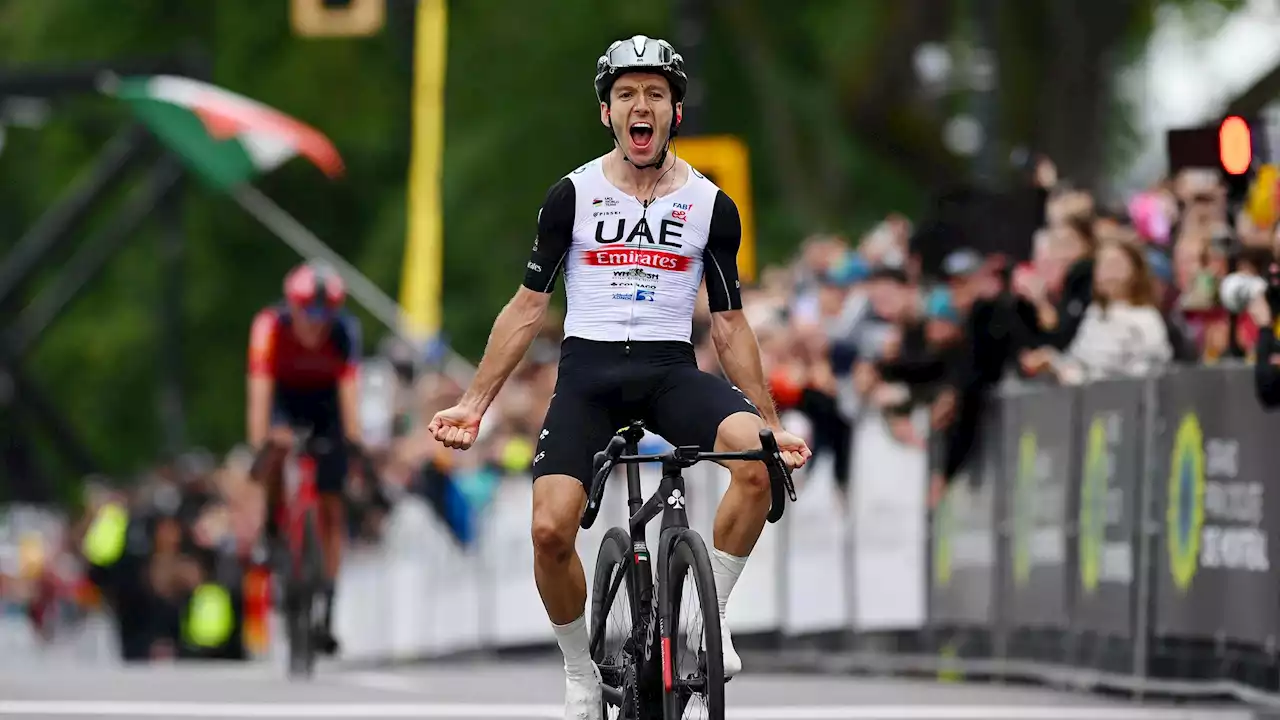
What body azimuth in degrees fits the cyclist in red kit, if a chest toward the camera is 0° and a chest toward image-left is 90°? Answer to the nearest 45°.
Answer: approximately 0°

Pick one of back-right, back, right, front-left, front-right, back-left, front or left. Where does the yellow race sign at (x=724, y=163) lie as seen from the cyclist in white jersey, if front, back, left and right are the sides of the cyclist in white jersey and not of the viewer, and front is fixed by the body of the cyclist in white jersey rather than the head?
back

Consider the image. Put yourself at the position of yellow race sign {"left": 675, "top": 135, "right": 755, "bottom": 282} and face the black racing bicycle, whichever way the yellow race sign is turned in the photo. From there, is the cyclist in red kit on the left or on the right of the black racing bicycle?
right

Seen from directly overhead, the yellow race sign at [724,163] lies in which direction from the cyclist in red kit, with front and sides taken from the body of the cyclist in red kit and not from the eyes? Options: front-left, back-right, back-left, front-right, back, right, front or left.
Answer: back-left

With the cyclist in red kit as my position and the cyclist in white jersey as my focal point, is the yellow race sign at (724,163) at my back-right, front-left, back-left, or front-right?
back-left

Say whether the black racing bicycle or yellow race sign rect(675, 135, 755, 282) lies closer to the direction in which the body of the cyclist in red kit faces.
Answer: the black racing bicycle

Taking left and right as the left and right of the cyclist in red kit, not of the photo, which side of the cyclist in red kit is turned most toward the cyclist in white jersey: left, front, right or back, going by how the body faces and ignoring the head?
front

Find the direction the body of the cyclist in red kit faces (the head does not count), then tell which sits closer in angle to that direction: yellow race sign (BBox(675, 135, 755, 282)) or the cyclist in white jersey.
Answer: the cyclist in white jersey

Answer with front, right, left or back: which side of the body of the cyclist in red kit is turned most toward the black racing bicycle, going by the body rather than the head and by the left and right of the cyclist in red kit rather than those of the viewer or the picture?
front

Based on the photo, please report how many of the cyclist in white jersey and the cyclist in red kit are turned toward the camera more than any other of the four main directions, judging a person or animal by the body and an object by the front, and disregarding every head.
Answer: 2
